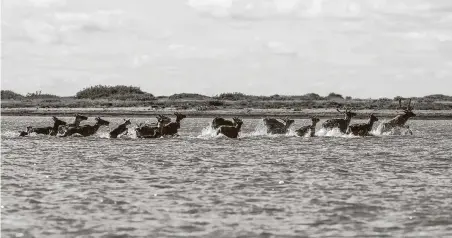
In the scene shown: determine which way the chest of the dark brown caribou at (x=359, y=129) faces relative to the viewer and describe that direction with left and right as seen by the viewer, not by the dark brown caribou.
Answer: facing to the right of the viewer

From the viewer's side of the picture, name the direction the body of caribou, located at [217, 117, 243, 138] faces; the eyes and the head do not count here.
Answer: to the viewer's right

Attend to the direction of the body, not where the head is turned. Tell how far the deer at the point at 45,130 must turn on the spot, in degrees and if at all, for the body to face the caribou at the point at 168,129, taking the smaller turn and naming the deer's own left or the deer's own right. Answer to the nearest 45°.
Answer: approximately 45° to the deer's own right

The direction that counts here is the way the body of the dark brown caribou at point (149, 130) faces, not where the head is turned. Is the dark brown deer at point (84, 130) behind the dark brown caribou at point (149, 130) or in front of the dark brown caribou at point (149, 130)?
behind

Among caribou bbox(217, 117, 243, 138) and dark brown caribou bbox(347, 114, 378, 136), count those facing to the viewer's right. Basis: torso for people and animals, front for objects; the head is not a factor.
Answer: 2

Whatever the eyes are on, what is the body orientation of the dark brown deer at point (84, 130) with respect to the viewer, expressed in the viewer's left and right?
facing to the right of the viewer

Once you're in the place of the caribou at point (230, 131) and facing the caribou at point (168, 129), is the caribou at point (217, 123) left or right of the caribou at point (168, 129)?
right

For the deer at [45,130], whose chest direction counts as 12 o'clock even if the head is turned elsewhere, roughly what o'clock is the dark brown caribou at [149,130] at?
The dark brown caribou is roughly at 1 o'clock from the deer.

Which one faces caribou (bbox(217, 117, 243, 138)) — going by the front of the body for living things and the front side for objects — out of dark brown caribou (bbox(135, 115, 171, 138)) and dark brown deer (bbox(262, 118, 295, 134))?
dark brown caribou (bbox(135, 115, 171, 138))

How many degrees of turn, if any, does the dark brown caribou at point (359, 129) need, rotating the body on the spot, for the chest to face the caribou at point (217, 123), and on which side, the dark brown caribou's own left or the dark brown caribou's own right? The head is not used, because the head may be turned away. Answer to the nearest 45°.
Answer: approximately 180°

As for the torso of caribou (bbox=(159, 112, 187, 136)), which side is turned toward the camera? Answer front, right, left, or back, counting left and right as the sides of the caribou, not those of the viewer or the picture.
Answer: right

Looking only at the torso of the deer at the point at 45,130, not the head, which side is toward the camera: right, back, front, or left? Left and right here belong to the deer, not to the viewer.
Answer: right

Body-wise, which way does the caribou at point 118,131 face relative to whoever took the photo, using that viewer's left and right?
facing to the right of the viewer

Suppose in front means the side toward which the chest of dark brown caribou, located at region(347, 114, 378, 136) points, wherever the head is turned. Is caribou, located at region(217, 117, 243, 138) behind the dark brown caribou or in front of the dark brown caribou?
behind

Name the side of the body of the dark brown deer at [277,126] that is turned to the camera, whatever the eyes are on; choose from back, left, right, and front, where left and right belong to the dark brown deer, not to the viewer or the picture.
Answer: right
